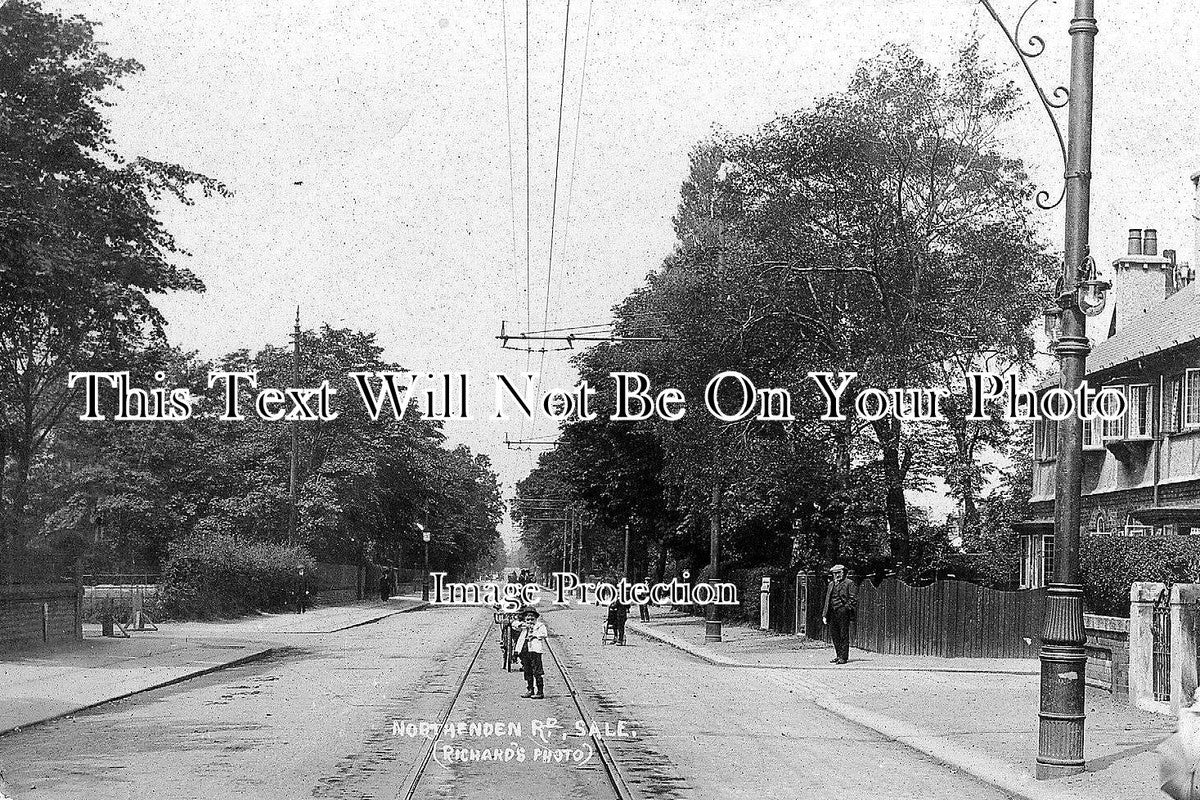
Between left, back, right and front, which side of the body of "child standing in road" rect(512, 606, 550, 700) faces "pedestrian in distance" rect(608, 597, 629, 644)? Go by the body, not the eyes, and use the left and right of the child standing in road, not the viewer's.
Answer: back

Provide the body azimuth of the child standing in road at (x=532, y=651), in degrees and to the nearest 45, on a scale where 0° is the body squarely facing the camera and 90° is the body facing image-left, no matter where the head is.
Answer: approximately 0°

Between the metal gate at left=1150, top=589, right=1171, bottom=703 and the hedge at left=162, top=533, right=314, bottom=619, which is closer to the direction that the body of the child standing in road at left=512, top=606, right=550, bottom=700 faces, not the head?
the metal gate

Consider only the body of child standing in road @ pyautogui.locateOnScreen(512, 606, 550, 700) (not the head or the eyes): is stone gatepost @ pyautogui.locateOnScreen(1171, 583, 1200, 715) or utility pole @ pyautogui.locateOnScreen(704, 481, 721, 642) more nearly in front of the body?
the stone gatepost

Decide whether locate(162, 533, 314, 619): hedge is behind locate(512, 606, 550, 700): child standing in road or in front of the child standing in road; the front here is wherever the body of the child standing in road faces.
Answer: behind

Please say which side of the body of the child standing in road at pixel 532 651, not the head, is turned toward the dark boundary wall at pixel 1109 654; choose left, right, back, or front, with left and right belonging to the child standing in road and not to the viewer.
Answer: left

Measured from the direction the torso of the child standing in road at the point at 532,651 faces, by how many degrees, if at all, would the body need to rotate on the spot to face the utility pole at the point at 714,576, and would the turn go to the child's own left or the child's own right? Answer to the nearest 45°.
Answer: approximately 180°
